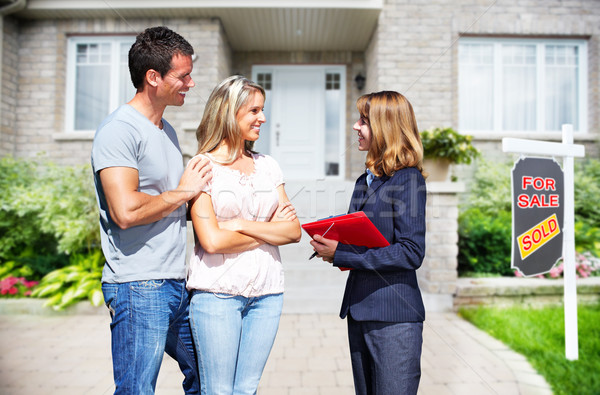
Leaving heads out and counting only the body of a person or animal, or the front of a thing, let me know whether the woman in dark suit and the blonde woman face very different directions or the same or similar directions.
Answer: very different directions

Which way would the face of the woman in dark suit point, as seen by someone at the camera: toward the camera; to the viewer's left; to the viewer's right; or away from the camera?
to the viewer's left

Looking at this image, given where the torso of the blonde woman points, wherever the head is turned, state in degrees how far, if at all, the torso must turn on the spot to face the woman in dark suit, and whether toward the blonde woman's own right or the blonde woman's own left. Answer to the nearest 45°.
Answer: approximately 45° to the blonde woman's own left

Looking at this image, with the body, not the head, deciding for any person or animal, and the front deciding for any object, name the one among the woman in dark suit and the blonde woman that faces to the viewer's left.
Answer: the woman in dark suit

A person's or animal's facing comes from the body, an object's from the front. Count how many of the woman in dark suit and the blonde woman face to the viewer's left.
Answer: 1

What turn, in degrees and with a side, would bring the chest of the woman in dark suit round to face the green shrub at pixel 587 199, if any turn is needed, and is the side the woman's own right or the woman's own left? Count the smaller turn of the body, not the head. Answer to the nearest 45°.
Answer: approximately 135° to the woman's own right

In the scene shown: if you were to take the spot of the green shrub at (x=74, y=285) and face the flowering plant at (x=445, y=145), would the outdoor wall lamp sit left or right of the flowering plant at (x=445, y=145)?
left

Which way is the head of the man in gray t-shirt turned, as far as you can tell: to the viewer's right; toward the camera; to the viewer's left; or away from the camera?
to the viewer's right

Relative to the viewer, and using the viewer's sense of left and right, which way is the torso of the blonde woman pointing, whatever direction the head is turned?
facing the viewer and to the right of the viewer

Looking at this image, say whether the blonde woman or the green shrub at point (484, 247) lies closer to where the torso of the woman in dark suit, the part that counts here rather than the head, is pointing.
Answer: the blonde woman

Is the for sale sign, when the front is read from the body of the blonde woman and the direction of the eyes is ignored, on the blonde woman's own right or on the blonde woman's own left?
on the blonde woman's own left

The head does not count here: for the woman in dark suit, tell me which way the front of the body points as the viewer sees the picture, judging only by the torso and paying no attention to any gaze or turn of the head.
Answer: to the viewer's left

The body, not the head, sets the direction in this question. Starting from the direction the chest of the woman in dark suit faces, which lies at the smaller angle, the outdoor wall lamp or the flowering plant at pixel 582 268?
the outdoor wall lamp

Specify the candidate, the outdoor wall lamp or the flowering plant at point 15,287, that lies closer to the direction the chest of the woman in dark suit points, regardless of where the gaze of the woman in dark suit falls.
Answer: the flowering plant

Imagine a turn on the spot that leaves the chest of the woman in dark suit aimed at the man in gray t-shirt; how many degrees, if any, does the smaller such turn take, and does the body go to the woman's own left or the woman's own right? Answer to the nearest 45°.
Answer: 0° — they already face them

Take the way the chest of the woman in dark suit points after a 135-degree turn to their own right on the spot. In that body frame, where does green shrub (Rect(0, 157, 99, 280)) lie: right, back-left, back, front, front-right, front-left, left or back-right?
left
